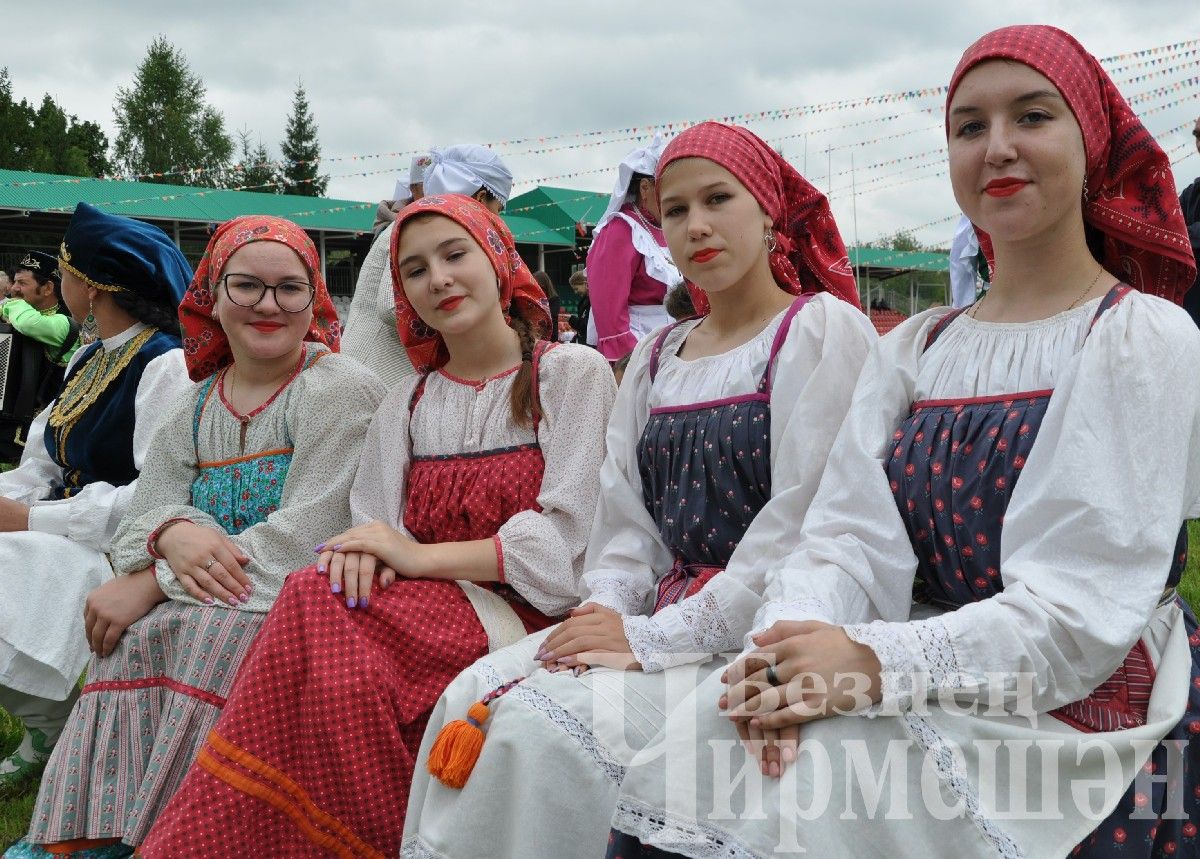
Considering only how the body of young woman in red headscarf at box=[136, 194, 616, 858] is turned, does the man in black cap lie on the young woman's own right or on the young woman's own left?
on the young woman's own right

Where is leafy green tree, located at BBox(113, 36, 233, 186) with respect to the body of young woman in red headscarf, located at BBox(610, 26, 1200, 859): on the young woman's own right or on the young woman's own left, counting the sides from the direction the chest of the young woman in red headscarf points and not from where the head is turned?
on the young woman's own right

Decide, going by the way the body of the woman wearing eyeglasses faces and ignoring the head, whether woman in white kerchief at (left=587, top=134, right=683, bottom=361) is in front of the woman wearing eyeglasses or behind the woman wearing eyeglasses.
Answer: behind

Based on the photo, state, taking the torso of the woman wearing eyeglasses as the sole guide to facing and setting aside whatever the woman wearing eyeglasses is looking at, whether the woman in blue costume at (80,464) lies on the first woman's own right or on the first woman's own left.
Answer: on the first woman's own right

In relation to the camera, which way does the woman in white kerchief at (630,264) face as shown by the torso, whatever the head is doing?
to the viewer's right

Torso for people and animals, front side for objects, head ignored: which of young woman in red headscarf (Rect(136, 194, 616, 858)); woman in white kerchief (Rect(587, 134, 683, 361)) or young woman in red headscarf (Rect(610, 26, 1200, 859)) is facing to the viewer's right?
the woman in white kerchief

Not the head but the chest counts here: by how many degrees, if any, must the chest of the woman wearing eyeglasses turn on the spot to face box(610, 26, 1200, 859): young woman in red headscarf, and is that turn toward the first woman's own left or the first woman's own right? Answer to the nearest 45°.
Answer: approximately 90° to the first woman's own left

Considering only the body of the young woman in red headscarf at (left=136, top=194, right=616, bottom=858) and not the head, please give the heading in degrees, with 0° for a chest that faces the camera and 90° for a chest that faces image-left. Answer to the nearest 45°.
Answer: approximately 45°
